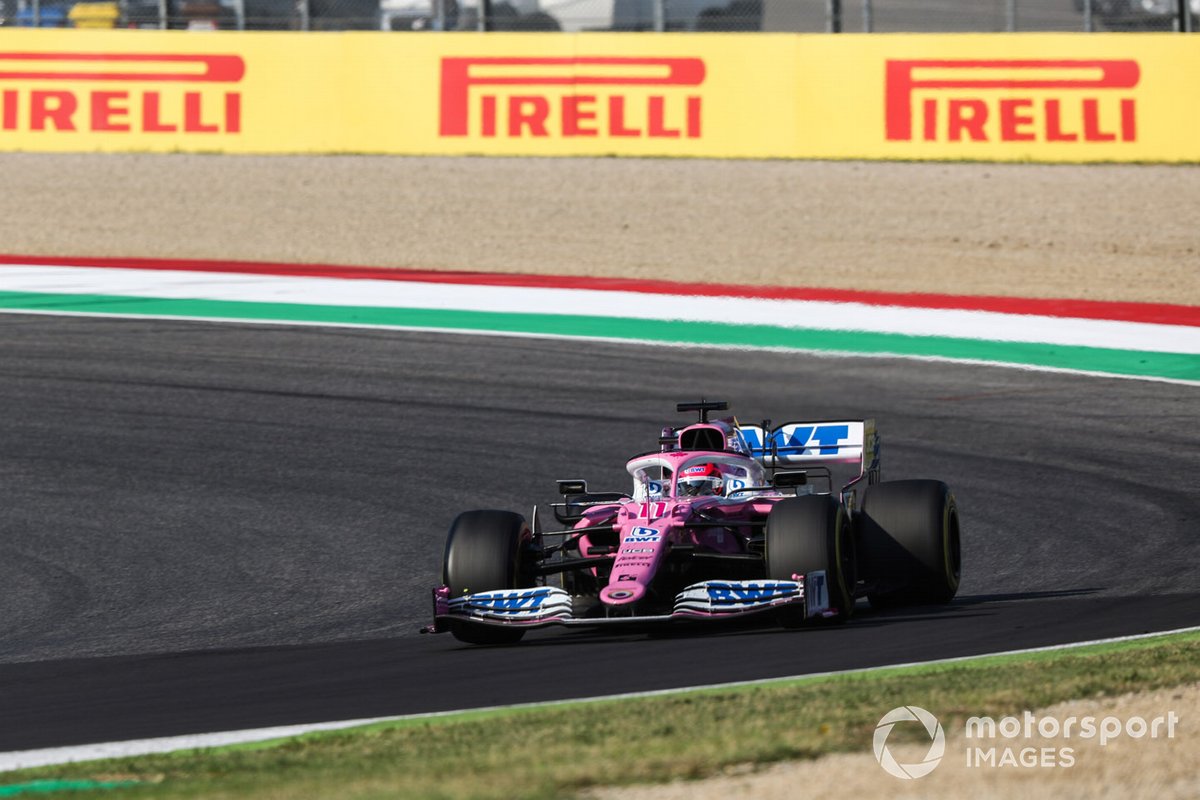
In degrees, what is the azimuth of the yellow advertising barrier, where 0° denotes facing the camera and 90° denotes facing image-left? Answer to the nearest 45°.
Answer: approximately 0°

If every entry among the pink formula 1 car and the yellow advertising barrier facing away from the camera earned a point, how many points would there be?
0

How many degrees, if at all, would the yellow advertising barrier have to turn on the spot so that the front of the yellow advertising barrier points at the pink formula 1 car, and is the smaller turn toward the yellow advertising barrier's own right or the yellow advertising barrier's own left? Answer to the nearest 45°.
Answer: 0° — it already faces it

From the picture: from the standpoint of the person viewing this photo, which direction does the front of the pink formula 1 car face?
facing the viewer and to the left of the viewer

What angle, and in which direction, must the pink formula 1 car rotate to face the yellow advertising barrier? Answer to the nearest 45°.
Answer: approximately 135° to its right
